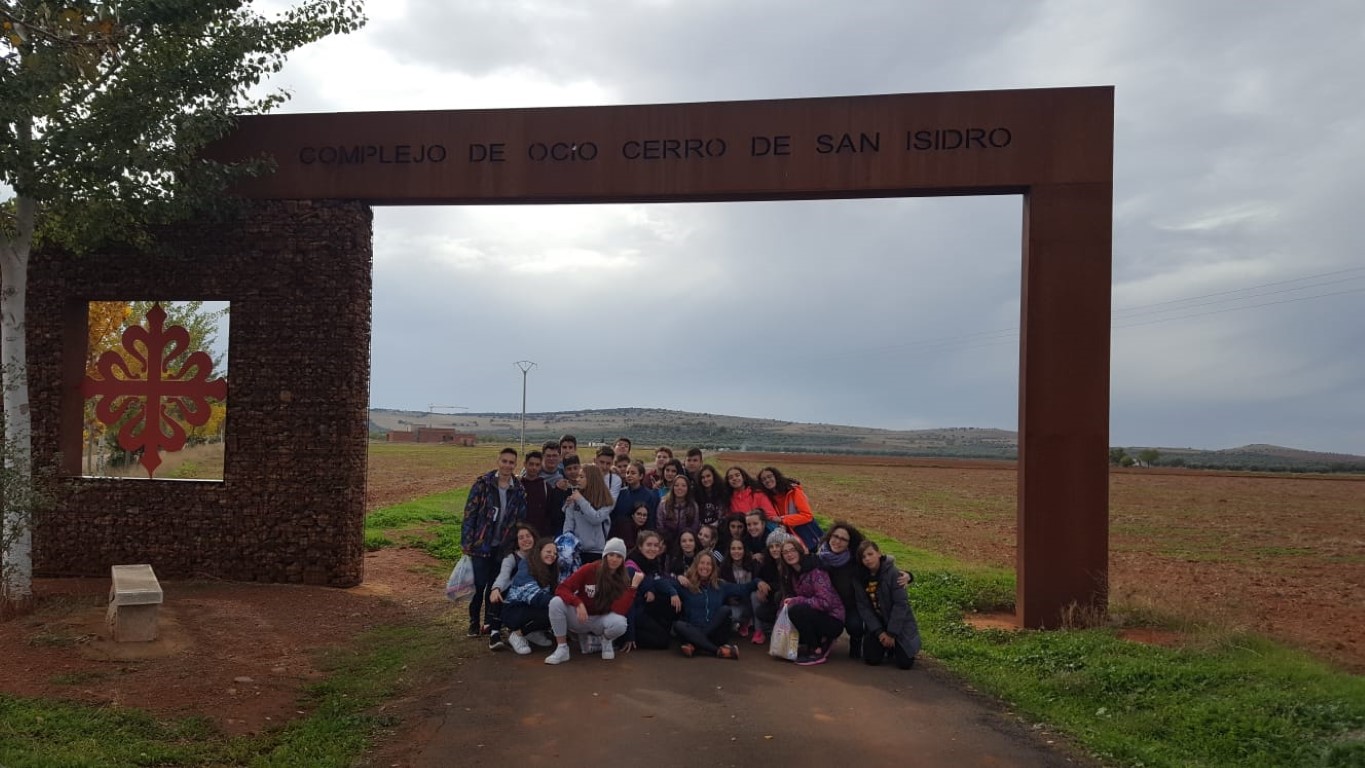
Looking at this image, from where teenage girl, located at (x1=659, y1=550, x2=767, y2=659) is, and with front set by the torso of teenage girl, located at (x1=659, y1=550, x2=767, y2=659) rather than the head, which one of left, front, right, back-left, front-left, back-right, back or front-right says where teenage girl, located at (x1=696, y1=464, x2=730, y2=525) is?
back

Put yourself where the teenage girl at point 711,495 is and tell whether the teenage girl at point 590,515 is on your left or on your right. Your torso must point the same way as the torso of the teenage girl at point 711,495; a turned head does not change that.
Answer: on your right

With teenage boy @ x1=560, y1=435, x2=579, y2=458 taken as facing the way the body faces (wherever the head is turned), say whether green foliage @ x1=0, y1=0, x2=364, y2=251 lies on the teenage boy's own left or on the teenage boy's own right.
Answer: on the teenage boy's own right

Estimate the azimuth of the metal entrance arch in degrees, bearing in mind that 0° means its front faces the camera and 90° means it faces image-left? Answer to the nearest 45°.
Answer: approximately 0°

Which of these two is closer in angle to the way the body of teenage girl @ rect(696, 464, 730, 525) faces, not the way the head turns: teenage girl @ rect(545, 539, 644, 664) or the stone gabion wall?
the teenage girl
